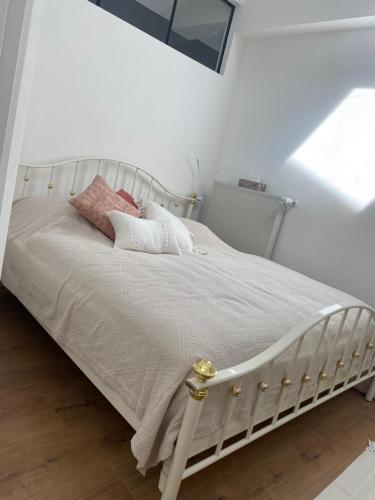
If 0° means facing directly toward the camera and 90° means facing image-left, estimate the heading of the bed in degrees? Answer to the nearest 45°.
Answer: approximately 315°

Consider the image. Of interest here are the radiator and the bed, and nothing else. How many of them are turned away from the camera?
0

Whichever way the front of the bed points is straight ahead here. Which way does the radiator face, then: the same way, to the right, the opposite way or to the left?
to the right

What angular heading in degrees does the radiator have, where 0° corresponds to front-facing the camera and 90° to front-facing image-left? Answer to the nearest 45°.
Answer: approximately 45°

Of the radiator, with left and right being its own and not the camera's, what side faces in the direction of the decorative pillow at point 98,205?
front

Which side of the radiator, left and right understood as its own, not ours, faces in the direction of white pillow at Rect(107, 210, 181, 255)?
front

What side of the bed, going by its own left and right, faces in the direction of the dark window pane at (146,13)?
back
